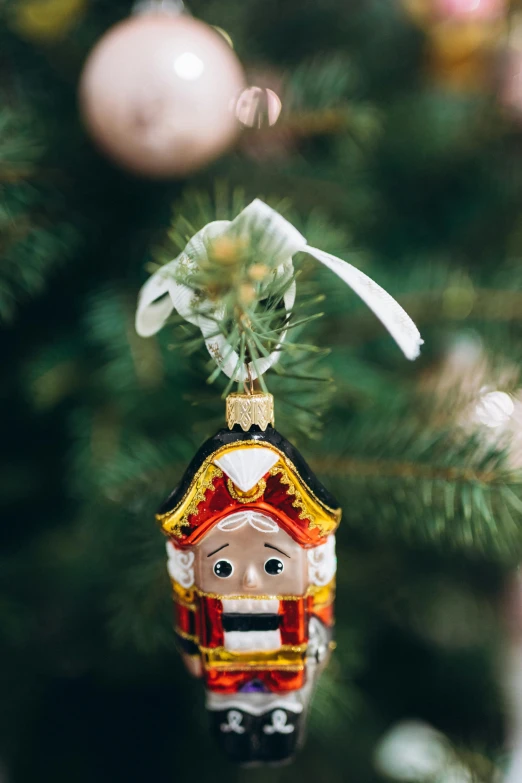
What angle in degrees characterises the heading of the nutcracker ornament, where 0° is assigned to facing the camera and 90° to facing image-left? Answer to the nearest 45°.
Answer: approximately 0°
